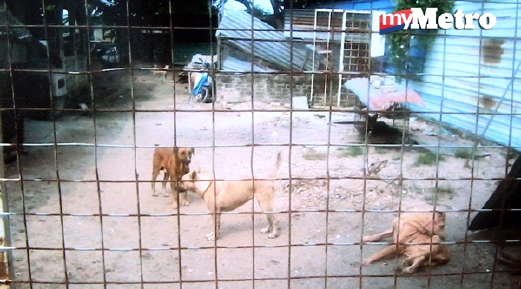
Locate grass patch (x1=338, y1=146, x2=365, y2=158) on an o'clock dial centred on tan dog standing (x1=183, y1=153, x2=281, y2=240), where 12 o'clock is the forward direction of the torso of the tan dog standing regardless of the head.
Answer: The grass patch is roughly at 4 o'clock from the tan dog standing.

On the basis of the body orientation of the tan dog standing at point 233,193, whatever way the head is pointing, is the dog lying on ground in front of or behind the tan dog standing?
behind

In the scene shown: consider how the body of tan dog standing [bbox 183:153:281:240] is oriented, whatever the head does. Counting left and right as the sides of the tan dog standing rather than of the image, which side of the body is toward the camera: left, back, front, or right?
left
